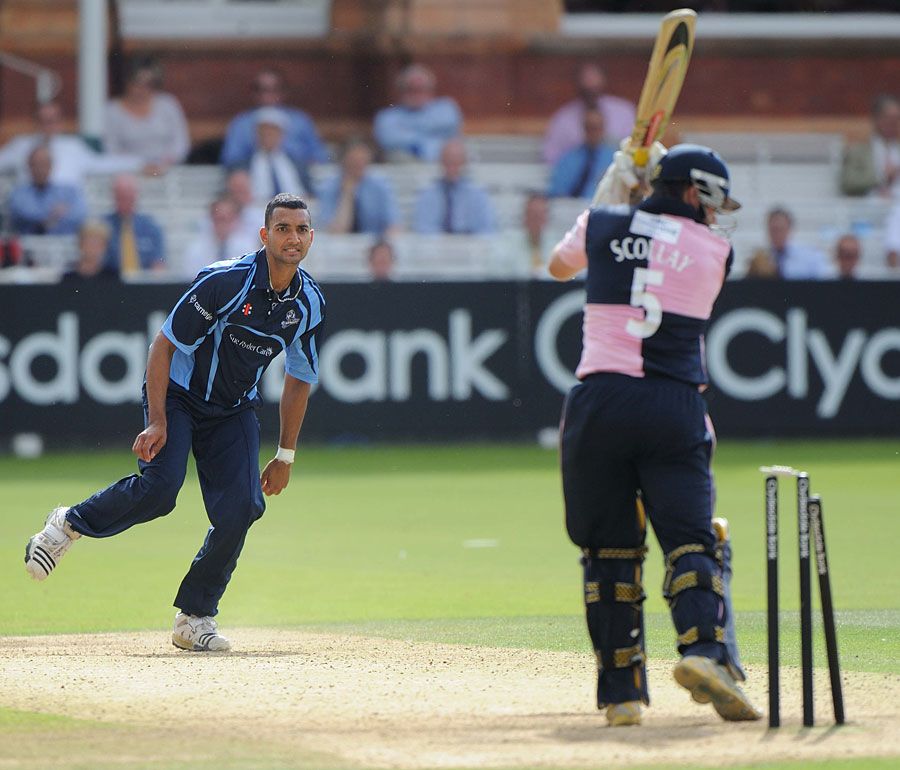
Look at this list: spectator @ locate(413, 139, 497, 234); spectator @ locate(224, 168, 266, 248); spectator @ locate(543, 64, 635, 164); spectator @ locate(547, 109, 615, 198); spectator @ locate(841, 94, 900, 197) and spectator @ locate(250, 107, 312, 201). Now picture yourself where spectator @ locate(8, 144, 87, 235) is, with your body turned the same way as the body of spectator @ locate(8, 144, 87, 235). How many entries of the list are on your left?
6

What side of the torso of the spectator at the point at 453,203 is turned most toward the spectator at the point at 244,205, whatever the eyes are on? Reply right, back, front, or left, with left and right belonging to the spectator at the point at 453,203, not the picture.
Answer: right

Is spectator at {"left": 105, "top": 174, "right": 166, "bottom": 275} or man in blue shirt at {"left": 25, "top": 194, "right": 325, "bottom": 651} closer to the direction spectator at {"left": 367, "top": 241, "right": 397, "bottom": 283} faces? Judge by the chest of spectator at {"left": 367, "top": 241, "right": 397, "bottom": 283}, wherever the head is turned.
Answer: the man in blue shirt

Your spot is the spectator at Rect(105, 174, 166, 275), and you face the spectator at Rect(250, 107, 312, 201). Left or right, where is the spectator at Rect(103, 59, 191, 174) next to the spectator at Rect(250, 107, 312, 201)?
left

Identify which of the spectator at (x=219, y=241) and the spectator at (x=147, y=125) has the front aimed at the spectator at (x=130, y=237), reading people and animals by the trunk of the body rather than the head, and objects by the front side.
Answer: the spectator at (x=147, y=125)

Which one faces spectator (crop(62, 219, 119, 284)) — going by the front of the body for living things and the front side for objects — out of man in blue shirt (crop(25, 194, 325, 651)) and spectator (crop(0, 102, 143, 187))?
spectator (crop(0, 102, 143, 187))

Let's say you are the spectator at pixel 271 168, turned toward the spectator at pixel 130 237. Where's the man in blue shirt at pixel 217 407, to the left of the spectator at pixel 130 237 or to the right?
left

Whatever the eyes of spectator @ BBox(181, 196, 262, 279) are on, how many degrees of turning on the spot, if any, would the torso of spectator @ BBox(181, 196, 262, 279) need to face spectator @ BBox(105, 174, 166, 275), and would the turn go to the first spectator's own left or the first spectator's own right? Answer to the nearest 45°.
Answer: approximately 90° to the first spectator's own right

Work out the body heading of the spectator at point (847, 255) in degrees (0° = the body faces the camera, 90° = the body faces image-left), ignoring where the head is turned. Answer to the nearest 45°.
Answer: approximately 0°

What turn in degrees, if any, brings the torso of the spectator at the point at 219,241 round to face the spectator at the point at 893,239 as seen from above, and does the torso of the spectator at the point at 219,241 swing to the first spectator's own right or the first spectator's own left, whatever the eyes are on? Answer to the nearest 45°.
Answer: approximately 90° to the first spectator's own left

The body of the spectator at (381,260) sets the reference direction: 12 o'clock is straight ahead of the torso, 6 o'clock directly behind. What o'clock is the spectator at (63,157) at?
the spectator at (63,157) is roughly at 4 o'clock from the spectator at (381,260).
